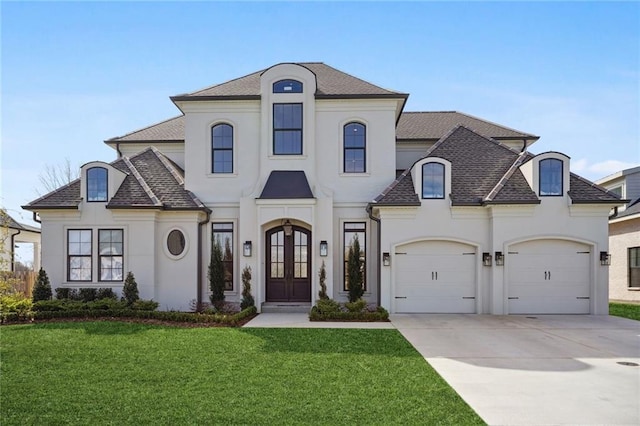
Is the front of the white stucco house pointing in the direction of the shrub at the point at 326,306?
yes

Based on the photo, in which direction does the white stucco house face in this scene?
toward the camera

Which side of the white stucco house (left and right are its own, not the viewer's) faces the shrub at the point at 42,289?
right

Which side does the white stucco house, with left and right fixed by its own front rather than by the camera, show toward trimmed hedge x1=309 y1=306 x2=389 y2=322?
front
